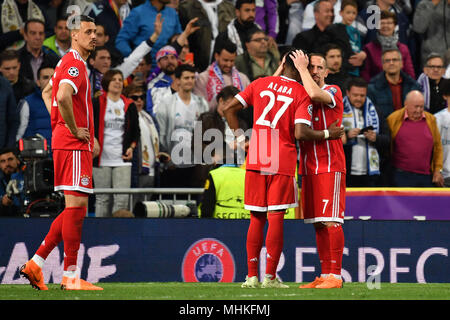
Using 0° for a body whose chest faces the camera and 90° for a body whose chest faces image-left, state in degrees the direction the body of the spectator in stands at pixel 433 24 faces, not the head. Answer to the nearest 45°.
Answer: approximately 0°

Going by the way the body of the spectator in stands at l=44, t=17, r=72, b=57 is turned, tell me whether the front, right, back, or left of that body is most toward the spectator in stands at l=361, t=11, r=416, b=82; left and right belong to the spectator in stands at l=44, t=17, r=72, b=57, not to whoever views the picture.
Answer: left

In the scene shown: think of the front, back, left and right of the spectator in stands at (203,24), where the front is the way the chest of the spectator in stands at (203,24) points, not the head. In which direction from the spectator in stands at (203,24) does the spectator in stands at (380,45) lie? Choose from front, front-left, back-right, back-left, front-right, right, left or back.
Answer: left

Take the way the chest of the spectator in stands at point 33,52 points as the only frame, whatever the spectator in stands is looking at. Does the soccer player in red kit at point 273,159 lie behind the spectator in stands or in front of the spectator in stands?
in front

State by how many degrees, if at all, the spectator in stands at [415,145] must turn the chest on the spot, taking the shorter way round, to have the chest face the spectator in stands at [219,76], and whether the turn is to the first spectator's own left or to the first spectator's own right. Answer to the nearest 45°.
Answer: approximately 90° to the first spectator's own right

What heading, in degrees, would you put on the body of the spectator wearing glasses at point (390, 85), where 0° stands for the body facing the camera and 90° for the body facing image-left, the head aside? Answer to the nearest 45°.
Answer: approximately 0°

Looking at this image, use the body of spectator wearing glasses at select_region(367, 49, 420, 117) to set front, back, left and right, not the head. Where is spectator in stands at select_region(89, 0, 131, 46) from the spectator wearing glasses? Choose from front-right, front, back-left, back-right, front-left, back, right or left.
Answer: right
